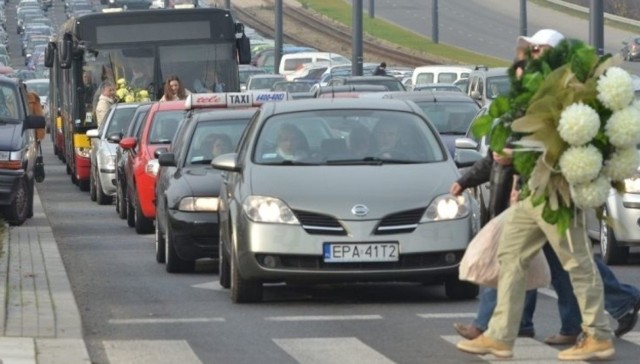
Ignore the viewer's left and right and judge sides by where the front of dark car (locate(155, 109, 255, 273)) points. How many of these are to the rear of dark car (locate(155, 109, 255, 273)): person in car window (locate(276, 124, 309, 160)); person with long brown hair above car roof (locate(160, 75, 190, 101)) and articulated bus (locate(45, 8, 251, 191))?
2

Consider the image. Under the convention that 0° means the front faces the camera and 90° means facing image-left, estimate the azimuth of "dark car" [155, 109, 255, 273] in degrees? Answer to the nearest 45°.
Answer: approximately 0°

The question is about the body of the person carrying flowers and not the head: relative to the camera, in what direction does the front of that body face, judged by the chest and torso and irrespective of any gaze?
to the viewer's left

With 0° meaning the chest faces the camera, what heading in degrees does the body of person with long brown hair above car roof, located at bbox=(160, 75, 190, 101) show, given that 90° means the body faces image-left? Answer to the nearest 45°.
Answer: approximately 0°

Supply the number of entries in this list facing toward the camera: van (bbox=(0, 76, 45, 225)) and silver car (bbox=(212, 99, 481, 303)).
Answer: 2

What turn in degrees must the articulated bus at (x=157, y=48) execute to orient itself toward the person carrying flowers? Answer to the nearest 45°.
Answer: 0° — it already faces them

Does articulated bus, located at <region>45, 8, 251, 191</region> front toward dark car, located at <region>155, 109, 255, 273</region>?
yes

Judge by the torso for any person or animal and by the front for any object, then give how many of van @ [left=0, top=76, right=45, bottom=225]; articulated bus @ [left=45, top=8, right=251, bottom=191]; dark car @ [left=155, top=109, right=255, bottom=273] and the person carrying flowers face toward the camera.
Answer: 3

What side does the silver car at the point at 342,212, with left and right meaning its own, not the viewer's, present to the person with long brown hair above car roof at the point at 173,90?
back

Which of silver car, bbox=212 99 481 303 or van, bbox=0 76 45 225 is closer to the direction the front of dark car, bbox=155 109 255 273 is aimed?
the silver car
